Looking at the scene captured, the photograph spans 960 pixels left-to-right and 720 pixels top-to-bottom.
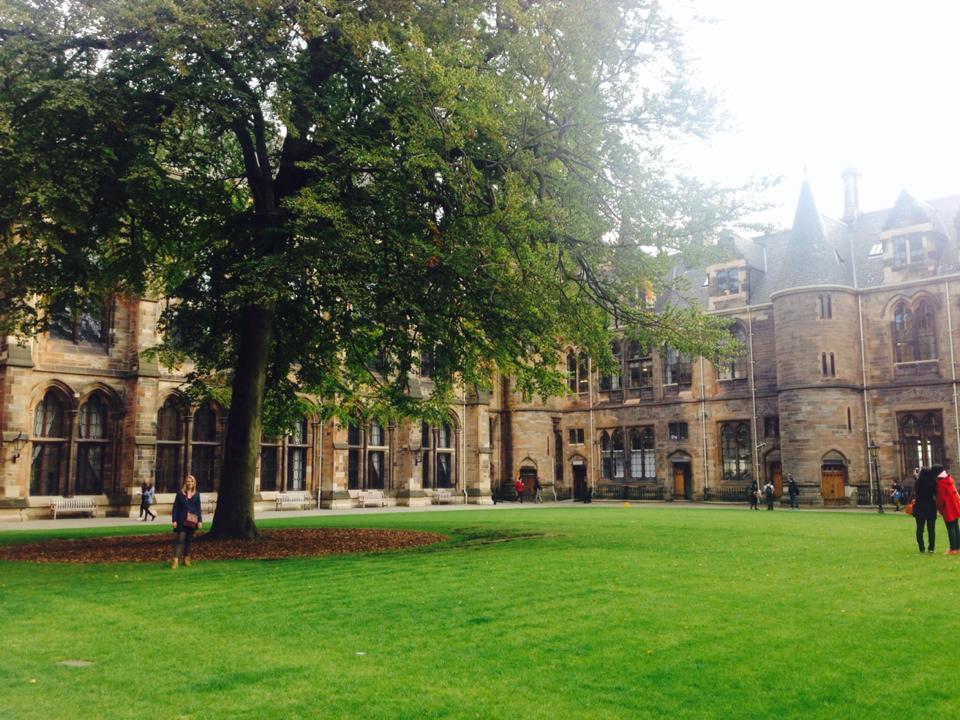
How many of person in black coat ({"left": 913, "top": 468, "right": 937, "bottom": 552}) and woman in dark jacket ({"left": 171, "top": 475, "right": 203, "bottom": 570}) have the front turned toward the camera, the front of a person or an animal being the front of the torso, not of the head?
1

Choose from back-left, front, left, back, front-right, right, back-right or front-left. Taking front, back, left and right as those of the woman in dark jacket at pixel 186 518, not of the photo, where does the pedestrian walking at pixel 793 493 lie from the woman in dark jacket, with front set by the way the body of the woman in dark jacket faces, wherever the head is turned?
back-left

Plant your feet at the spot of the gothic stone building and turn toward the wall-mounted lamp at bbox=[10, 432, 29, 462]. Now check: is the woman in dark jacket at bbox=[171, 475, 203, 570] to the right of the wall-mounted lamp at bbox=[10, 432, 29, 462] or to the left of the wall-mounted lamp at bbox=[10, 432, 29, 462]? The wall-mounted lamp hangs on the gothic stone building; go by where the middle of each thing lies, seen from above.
left

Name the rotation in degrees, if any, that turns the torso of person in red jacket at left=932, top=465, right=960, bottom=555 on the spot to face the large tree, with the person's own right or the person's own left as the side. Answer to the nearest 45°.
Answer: approximately 45° to the person's own left

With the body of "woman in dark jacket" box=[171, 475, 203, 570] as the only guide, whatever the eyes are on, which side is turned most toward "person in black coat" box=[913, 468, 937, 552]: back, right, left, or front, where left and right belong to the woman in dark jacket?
left

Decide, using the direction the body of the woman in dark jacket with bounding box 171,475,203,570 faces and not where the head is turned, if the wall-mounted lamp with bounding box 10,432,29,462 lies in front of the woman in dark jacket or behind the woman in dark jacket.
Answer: behind
